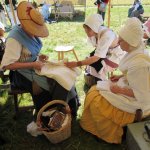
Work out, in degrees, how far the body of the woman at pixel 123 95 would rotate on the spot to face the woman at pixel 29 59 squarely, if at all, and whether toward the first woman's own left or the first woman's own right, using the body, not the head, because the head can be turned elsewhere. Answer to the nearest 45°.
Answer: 0° — they already face them

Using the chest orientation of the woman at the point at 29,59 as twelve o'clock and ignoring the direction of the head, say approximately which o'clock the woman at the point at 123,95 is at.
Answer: the woman at the point at 123,95 is roughly at 1 o'clock from the woman at the point at 29,59.

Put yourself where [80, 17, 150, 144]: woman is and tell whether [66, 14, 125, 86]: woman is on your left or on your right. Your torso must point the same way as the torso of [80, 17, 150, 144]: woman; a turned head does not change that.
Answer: on your right

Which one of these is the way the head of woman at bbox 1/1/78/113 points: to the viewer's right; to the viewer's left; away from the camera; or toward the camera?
to the viewer's right

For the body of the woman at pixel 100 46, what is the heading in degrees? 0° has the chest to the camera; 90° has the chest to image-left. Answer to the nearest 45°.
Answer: approximately 90°

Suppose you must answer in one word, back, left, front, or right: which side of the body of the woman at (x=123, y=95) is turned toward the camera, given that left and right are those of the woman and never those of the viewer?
left

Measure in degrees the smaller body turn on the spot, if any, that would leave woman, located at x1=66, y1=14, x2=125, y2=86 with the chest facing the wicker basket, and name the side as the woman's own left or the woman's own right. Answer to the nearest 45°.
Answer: approximately 45° to the woman's own left

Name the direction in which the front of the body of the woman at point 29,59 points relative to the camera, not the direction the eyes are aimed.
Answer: to the viewer's right

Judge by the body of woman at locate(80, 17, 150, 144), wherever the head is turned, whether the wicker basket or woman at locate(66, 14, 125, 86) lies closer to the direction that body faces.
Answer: the wicker basket

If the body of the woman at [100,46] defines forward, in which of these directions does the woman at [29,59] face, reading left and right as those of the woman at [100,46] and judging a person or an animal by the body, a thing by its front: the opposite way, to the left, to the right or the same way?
the opposite way
